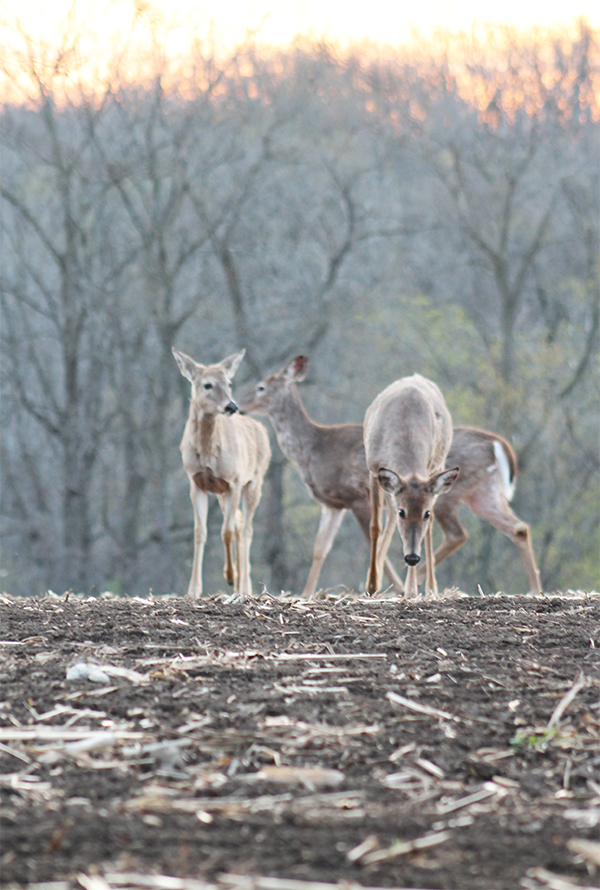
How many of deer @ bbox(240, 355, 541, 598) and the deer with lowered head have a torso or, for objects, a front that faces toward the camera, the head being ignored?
1

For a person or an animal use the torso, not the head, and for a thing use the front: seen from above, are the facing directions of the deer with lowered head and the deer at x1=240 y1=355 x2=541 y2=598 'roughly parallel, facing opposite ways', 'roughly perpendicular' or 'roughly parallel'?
roughly perpendicular

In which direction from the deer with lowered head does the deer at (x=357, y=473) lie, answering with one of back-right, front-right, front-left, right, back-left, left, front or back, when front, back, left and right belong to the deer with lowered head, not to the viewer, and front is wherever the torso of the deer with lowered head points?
back

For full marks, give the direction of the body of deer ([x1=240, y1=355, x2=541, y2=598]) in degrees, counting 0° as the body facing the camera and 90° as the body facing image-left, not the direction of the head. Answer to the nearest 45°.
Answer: approximately 90°

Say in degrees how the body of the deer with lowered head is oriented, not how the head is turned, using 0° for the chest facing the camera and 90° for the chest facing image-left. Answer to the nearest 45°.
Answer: approximately 0°

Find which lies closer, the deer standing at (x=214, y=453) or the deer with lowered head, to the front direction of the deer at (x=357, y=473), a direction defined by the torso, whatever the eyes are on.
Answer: the deer standing

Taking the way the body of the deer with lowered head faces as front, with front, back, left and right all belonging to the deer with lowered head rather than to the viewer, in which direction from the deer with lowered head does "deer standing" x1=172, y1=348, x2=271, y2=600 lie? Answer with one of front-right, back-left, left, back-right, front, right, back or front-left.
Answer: back-right

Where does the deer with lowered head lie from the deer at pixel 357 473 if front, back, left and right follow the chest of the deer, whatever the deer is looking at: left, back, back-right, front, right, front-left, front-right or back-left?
left
